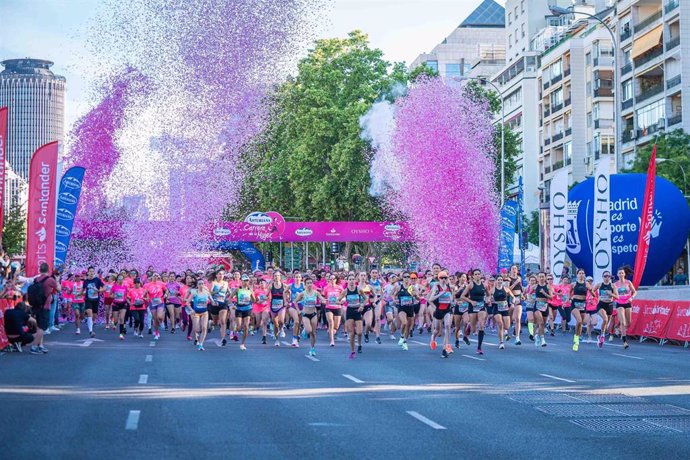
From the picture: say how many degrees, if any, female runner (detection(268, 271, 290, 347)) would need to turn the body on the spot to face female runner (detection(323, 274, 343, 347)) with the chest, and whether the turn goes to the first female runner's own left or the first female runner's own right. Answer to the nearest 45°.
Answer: approximately 45° to the first female runner's own left

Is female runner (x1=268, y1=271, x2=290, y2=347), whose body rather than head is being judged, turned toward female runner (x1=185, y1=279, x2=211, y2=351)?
no

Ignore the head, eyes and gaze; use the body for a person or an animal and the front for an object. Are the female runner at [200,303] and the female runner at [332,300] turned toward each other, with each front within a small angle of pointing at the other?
no

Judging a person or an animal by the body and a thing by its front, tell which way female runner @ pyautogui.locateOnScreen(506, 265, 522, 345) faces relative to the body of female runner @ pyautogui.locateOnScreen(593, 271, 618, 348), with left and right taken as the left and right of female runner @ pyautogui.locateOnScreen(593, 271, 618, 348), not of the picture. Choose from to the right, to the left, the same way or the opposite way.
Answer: the same way

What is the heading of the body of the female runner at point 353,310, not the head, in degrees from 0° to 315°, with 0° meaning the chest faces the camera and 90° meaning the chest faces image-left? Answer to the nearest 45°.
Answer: approximately 0°

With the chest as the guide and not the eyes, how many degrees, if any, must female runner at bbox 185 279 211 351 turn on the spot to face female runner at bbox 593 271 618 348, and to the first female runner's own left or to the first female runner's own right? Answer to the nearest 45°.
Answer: approximately 90° to the first female runner's own left

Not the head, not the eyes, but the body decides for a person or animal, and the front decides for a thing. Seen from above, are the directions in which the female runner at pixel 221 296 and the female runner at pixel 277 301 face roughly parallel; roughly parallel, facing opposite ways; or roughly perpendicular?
roughly parallel

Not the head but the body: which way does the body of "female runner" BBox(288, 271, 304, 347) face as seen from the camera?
toward the camera

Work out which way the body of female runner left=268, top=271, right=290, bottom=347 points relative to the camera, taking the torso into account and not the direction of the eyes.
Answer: toward the camera

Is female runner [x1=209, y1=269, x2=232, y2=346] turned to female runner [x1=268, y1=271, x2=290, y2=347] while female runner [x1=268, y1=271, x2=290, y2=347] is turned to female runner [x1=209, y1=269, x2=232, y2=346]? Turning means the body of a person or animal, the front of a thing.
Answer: no

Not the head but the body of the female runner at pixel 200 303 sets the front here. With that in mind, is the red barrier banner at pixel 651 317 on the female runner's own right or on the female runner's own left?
on the female runner's own left

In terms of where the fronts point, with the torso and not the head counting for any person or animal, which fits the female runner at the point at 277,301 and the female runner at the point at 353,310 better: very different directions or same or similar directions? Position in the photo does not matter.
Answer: same or similar directions

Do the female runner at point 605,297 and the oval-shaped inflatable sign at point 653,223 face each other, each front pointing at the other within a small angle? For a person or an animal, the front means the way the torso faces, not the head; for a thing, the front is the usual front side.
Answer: no

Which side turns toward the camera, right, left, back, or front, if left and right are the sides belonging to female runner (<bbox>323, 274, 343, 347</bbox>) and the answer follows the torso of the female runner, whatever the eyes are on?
front

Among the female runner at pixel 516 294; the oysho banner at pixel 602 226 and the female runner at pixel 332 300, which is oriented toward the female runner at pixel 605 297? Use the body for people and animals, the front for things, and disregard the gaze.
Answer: the oysho banner

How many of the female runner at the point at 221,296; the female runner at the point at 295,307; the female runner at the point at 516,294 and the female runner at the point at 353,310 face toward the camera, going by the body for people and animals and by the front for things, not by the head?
4

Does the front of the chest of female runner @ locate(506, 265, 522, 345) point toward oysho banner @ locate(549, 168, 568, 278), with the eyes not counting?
no

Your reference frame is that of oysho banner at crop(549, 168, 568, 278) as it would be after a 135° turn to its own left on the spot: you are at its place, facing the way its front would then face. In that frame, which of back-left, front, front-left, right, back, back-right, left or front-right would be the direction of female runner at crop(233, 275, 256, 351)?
back
